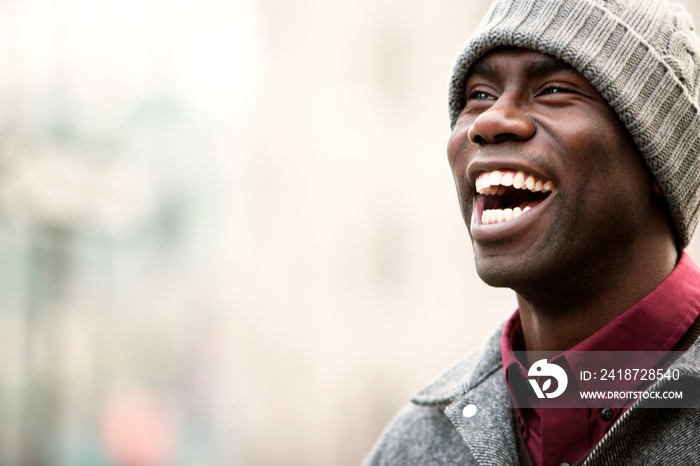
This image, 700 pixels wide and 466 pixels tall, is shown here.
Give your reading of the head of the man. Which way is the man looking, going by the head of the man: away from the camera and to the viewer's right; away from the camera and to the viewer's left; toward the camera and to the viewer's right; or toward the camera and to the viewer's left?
toward the camera and to the viewer's left
